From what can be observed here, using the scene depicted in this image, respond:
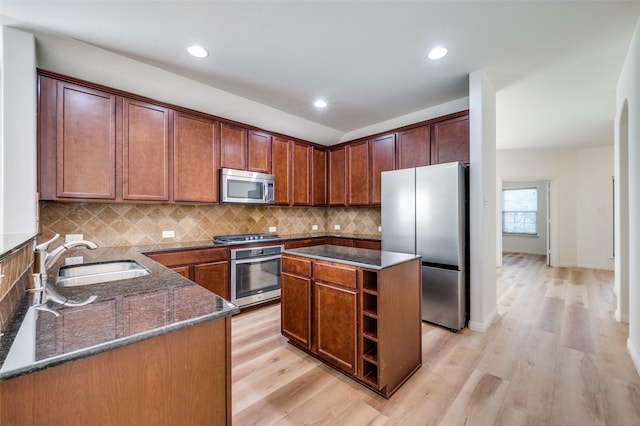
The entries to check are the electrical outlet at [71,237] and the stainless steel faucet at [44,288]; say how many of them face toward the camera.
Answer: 1

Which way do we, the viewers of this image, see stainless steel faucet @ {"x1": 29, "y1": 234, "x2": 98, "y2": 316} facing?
facing to the right of the viewer

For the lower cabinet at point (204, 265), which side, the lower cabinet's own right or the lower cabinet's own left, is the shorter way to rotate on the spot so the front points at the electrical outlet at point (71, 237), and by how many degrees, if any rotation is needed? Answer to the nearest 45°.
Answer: approximately 135° to the lower cabinet's own right

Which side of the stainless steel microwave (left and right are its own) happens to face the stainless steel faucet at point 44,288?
right

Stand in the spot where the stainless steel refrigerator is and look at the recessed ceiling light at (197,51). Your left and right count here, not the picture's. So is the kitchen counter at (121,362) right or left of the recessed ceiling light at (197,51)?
left

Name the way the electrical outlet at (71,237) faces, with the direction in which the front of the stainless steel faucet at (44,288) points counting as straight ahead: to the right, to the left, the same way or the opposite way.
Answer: to the right

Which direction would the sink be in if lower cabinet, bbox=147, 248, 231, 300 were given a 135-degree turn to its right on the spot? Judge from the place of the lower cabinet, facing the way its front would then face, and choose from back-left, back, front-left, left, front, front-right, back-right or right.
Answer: front-left

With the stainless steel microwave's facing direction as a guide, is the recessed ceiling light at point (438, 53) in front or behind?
in front

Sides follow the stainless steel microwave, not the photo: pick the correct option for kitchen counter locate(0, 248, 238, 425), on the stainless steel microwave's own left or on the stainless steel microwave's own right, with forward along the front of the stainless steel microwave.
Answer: on the stainless steel microwave's own right

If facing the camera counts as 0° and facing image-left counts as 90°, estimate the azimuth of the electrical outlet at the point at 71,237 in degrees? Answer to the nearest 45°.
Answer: approximately 0°

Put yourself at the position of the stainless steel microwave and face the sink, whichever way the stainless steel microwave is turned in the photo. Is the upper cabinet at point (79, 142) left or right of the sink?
right
